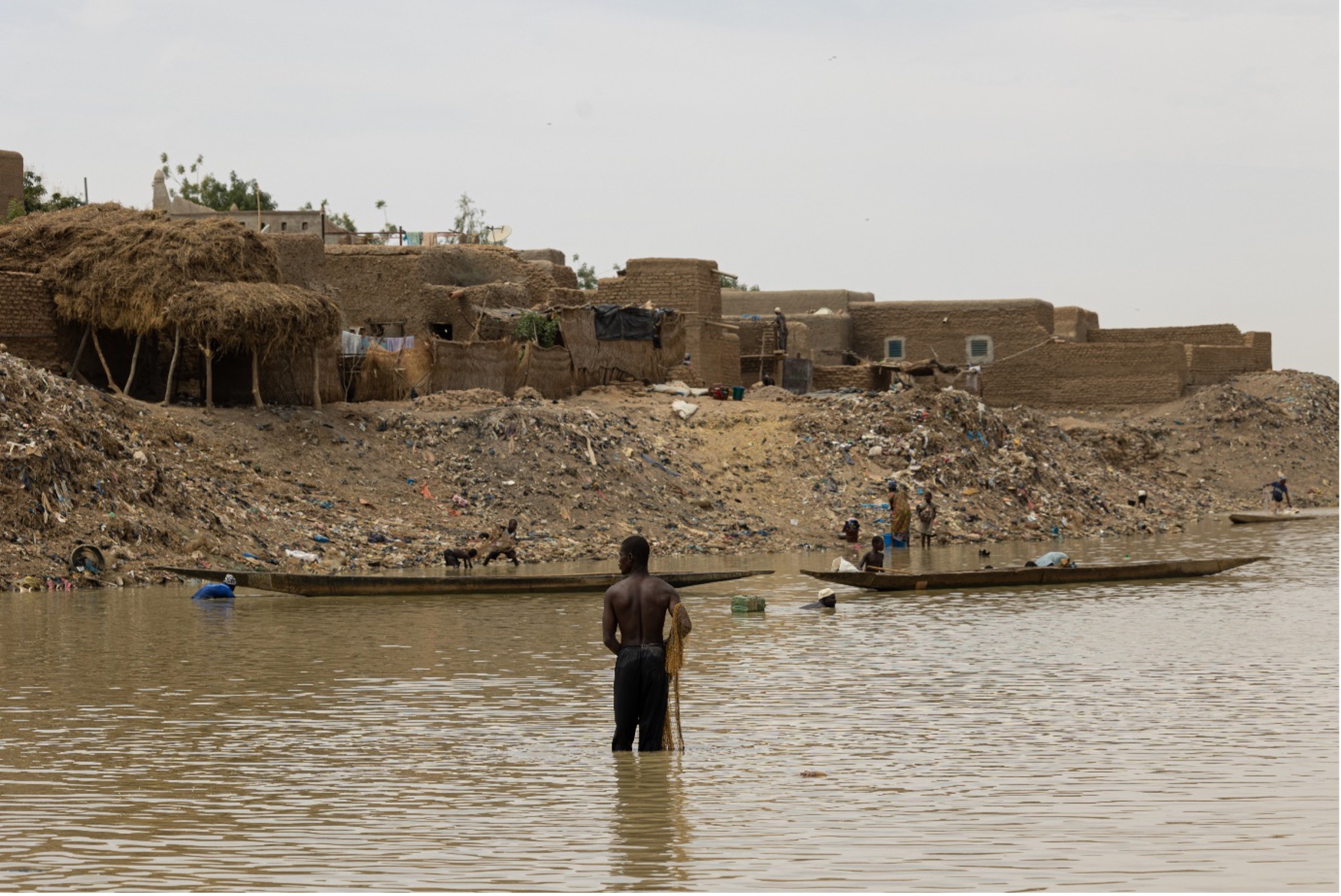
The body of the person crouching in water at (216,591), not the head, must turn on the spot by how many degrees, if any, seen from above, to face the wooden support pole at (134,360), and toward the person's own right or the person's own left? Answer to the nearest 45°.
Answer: approximately 90° to the person's own left

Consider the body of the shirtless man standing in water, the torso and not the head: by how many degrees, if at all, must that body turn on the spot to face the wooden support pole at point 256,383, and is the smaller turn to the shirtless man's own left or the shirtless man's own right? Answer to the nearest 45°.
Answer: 0° — they already face it

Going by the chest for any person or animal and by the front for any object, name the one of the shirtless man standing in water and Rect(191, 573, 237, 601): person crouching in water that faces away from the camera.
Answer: the shirtless man standing in water

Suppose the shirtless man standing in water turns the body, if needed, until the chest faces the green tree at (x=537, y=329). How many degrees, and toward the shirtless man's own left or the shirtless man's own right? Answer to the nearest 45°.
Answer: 0° — they already face it

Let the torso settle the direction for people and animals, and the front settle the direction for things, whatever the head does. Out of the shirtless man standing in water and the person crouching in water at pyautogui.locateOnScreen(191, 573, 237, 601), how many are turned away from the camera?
1

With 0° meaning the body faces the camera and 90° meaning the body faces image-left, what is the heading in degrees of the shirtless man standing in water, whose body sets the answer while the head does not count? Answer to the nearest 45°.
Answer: approximately 180°

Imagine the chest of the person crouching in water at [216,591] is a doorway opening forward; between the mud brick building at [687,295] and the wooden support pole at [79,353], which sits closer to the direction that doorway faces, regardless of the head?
the mud brick building

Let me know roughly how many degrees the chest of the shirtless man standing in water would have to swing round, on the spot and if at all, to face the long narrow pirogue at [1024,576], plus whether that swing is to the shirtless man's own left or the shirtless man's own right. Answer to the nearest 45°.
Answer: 0° — they already face it
